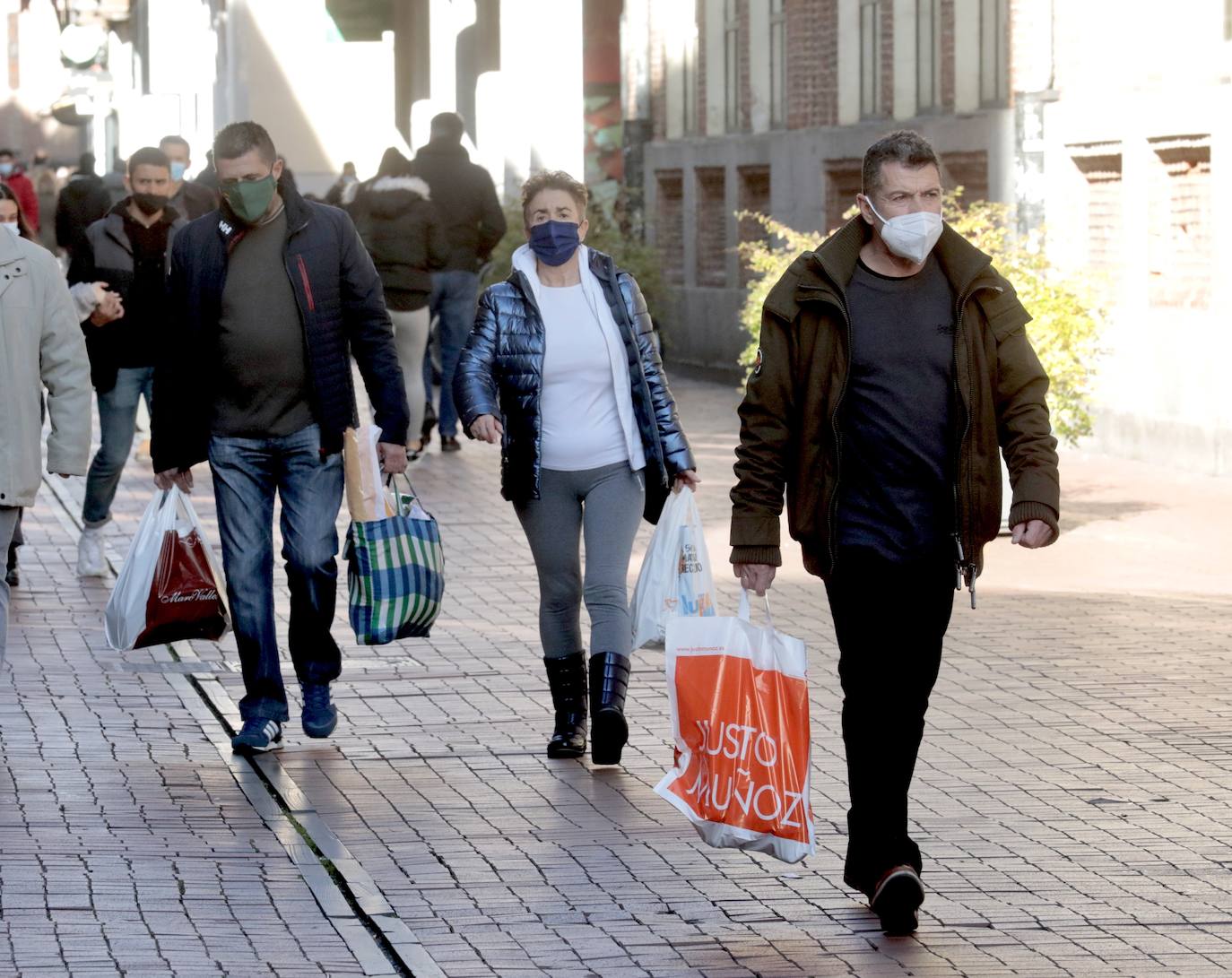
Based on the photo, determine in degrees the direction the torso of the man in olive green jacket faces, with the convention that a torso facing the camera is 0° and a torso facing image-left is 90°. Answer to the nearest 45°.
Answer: approximately 0°

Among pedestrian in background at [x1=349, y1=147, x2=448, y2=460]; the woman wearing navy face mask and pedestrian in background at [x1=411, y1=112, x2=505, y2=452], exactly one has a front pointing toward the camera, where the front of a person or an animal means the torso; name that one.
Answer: the woman wearing navy face mask

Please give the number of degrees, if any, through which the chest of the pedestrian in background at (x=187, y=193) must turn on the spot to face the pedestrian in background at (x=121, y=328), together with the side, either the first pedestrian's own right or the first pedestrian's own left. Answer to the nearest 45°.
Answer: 0° — they already face them

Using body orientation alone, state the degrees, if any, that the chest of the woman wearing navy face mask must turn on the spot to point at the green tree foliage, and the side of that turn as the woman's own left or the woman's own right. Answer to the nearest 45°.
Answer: approximately 135° to the woman's own left

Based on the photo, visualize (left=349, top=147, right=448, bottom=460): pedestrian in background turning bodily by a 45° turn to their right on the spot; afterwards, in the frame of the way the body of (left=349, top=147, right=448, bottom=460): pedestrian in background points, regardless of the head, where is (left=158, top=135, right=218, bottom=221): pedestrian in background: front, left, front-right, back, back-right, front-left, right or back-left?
left

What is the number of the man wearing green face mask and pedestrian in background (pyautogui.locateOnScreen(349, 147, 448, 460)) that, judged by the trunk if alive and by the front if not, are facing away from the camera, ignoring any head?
1

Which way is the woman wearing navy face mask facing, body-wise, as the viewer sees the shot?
toward the camera

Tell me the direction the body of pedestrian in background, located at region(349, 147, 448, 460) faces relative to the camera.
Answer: away from the camera

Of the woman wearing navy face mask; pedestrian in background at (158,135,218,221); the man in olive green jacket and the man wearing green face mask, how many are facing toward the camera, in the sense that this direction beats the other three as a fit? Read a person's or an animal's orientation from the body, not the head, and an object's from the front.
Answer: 4

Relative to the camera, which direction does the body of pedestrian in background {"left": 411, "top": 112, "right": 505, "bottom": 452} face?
away from the camera

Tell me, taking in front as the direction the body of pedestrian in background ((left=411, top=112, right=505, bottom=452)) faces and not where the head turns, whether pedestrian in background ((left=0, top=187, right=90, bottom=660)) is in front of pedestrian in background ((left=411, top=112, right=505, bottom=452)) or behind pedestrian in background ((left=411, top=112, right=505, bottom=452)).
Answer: behind

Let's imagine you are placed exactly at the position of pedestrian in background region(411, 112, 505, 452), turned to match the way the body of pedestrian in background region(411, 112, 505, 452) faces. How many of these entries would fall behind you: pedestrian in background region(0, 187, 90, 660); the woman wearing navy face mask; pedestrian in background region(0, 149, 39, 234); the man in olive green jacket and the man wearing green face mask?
4
